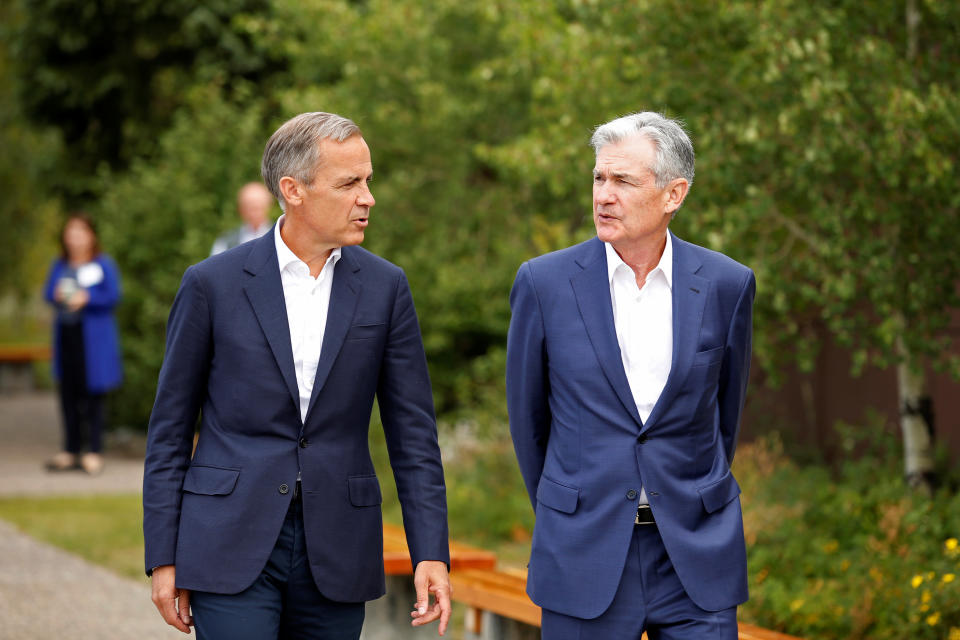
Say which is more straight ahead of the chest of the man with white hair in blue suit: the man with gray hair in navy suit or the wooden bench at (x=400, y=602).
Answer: the man with gray hair in navy suit

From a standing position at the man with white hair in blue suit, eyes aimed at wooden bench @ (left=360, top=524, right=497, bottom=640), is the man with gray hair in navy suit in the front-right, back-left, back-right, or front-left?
front-left

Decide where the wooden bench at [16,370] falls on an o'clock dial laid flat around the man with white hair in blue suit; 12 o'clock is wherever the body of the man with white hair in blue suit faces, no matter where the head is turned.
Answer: The wooden bench is roughly at 5 o'clock from the man with white hair in blue suit.

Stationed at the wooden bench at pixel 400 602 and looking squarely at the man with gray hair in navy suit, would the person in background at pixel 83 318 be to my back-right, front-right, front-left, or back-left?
back-right

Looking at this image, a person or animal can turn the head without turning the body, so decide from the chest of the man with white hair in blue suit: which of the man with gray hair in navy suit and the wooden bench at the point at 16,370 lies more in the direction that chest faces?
the man with gray hair in navy suit

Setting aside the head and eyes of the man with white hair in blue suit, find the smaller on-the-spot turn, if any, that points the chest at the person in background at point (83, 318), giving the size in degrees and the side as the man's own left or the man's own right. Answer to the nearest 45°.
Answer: approximately 135° to the man's own right

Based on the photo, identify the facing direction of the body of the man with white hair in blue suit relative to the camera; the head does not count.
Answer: toward the camera

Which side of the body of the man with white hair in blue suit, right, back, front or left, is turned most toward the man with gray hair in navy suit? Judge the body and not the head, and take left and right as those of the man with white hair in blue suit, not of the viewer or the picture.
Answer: right

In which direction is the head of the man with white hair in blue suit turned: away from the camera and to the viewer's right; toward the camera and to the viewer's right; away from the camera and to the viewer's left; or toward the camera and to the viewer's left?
toward the camera and to the viewer's left

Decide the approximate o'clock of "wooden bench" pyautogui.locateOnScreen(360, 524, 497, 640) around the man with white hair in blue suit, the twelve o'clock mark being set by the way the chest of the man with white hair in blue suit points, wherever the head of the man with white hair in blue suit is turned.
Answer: The wooden bench is roughly at 5 o'clock from the man with white hair in blue suit.
